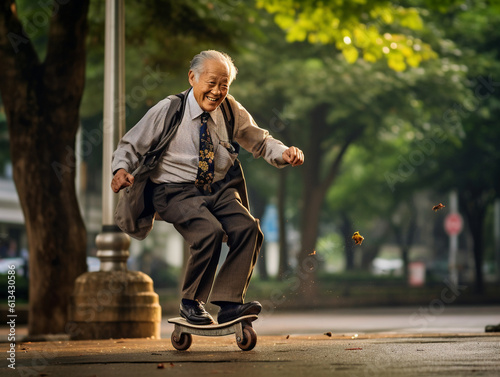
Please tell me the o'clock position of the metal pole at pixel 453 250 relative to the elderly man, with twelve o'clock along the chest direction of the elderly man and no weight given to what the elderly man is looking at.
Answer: The metal pole is roughly at 8 o'clock from the elderly man.

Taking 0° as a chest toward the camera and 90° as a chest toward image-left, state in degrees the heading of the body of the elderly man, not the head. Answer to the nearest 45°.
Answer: approximately 315°

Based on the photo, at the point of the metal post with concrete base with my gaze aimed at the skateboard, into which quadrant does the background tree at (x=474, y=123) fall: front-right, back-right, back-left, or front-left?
back-left

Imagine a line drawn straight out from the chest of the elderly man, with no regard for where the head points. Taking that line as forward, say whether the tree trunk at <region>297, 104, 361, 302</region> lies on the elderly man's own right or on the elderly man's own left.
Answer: on the elderly man's own left

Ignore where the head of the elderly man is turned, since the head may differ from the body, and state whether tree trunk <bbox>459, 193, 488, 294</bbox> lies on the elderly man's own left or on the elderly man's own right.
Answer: on the elderly man's own left

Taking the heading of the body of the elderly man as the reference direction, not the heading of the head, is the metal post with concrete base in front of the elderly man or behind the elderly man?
behind

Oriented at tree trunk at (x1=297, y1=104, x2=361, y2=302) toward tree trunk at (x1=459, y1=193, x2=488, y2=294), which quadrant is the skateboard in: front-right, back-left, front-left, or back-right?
back-right
